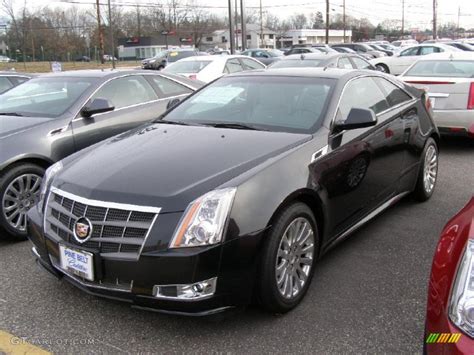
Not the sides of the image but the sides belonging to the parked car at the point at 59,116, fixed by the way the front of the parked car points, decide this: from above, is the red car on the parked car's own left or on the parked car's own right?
on the parked car's own left

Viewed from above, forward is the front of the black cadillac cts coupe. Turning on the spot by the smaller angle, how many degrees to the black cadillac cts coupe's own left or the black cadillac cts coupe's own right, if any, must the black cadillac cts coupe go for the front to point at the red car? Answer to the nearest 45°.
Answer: approximately 90° to the black cadillac cts coupe's own left

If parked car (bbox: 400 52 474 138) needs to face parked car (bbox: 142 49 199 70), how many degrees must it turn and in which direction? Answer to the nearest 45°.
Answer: approximately 90° to its left

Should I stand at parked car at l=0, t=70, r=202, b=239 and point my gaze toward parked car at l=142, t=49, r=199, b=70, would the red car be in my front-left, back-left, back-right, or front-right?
back-right

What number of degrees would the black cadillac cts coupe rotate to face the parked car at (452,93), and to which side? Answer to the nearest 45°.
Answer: approximately 180°

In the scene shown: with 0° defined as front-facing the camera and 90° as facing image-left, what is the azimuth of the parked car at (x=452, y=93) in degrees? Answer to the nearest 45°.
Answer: approximately 225°

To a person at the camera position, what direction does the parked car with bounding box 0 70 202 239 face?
facing the viewer and to the left of the viewer

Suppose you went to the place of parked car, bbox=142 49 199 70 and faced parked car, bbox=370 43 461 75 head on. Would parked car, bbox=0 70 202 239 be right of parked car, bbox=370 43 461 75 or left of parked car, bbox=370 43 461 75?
right
